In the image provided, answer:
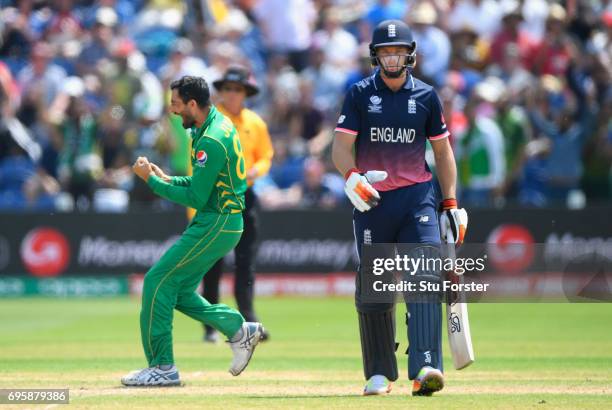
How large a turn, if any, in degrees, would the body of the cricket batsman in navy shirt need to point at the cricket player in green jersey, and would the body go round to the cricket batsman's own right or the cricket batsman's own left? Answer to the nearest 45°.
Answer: approximately 90° to the cricket batsman's own right

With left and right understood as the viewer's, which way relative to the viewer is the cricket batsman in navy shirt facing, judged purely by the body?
facing the viewer

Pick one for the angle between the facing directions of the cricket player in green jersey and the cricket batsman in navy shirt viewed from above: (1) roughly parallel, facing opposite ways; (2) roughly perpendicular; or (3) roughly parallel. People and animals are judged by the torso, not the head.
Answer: roughly perpendicular
